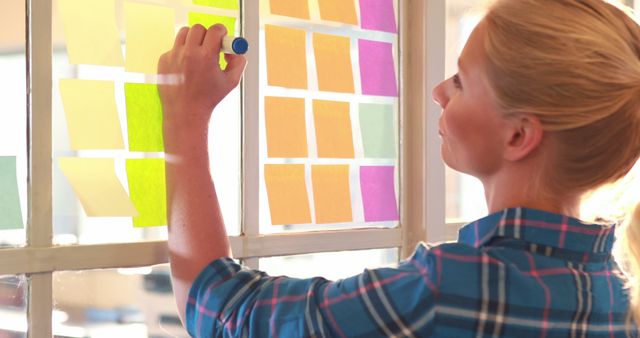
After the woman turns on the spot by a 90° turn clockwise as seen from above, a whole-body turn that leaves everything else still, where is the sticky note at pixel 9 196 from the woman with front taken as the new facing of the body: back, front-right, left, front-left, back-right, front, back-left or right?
back-left

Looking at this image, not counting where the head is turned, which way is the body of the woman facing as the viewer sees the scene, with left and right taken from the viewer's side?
facing away from the viewer and to the left of the viewer

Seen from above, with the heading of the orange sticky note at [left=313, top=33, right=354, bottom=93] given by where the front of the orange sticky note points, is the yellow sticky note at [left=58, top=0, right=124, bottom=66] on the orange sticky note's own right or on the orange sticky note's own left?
on the orange sticky note's own right

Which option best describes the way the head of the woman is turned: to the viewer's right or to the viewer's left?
to the viewer's left

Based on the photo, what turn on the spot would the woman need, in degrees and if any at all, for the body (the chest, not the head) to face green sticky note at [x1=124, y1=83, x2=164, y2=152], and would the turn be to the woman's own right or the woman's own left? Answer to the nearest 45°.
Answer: approximately 45° to the woman's own left

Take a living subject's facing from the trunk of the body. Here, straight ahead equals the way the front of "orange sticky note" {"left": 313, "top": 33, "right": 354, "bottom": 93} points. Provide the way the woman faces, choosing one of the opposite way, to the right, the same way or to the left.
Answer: the opposite way

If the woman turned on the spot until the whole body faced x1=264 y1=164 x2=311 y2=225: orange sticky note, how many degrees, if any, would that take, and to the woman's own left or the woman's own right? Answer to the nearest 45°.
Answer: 0° — they already face it

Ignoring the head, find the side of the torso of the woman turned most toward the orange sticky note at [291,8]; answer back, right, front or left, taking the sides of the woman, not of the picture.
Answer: front

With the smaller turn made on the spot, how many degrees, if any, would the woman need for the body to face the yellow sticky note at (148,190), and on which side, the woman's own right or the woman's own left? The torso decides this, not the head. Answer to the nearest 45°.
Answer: approximately 45° to the woman's own left

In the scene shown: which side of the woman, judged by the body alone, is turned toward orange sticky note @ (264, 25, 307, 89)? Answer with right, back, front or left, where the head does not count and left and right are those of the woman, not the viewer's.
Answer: front

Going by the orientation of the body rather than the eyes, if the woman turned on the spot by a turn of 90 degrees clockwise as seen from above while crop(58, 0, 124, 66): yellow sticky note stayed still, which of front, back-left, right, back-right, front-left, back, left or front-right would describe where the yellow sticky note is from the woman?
back-left
